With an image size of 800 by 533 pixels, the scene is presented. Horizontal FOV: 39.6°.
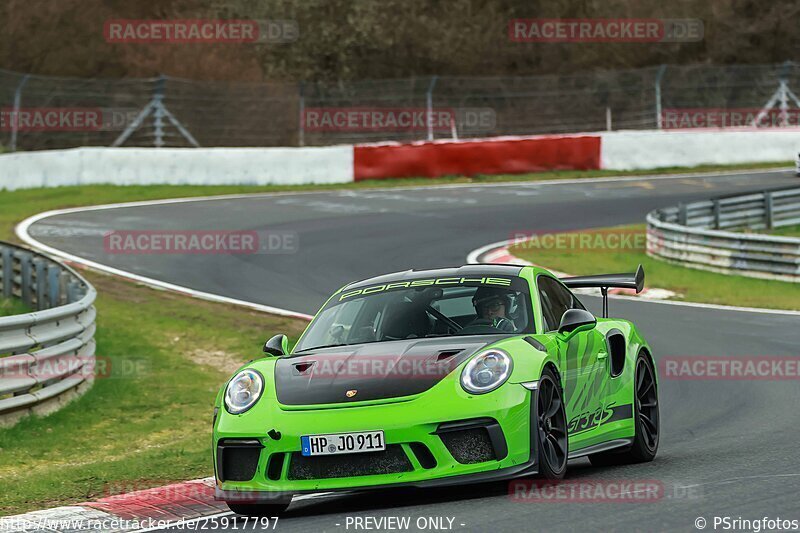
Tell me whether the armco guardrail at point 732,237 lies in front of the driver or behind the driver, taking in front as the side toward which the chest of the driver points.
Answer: behind

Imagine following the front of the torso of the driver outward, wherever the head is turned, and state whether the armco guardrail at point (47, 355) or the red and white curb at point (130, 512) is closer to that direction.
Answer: the red and white curb

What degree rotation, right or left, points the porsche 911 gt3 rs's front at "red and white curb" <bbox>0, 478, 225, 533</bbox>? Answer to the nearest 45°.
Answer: approximately 45° to its right

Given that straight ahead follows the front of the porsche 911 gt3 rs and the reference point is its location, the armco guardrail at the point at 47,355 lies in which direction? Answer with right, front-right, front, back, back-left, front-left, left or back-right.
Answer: right

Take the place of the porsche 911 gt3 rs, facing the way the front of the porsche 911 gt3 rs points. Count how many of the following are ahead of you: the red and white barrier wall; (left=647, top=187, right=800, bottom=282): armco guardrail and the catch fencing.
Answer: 0

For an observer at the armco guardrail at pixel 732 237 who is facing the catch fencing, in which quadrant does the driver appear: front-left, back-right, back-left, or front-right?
back-left

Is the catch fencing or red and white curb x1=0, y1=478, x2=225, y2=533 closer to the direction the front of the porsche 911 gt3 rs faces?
the red and white curb

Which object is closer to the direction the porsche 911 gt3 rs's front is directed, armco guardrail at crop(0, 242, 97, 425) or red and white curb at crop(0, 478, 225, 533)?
the red and white curb

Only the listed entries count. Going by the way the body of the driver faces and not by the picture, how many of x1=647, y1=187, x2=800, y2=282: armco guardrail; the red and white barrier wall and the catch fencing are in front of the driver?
0

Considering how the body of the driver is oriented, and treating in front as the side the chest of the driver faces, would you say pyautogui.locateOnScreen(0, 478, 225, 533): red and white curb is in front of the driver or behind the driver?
in front

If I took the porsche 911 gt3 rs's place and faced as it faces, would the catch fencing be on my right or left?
on my right

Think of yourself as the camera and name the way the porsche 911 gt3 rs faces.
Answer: facing the viewer and to the left of the viewer

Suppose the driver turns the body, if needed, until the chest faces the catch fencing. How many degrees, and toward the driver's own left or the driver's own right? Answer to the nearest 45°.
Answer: approximately 135° to the driver's own right

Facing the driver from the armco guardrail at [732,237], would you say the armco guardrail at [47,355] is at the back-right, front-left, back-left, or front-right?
front-right

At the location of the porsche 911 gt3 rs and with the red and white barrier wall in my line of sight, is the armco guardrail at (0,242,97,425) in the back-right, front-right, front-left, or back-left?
front-left

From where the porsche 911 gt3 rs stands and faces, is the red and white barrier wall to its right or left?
on its right
